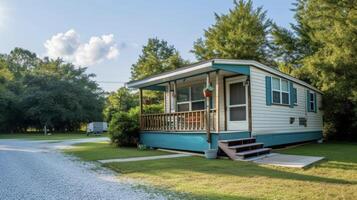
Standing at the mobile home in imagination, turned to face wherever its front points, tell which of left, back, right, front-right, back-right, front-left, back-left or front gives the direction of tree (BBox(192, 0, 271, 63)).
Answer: back-right

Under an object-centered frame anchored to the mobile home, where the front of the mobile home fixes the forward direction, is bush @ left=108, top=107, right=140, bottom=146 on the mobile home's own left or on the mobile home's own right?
on the mobile home's own right

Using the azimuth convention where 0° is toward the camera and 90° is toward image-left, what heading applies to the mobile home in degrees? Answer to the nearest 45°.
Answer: approximately 45°

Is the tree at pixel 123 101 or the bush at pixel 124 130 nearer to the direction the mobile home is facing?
the bush

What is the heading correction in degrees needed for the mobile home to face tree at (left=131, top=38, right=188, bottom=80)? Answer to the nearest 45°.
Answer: approximately 135° to its right

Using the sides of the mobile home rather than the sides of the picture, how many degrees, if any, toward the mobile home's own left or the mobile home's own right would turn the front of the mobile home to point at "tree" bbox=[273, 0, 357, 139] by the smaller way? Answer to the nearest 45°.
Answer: approximately 180°

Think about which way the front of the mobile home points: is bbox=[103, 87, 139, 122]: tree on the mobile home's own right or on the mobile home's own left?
on the mobile home's own right

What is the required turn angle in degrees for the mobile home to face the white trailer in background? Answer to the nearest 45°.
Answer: approximately 90° to its right
